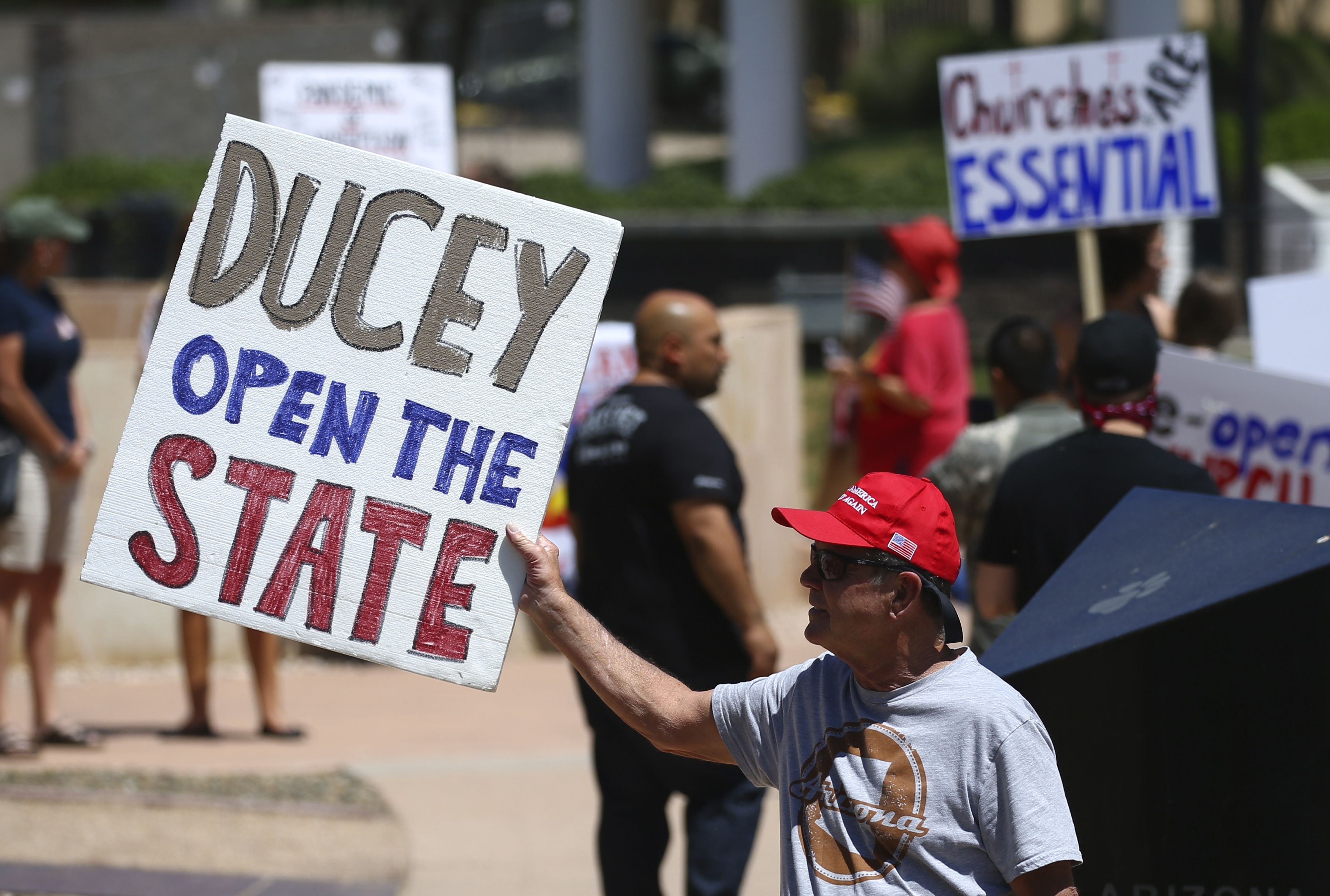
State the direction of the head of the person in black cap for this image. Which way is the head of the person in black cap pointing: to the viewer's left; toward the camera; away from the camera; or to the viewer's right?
away from the camera

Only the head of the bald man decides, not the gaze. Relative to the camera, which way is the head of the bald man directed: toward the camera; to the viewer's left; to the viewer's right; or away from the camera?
to the viewer's right

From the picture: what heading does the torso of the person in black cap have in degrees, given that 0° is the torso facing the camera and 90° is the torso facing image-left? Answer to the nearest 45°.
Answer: approximately 180°

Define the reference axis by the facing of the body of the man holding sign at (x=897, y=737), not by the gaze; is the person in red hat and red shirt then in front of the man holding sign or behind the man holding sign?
behind

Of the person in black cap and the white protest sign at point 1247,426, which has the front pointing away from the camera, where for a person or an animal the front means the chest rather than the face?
the person in black cap

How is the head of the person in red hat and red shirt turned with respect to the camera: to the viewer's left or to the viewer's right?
to the viewer's left

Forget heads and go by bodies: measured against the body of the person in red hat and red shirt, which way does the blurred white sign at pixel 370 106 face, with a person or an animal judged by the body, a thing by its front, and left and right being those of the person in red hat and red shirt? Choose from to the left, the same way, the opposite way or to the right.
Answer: to the left

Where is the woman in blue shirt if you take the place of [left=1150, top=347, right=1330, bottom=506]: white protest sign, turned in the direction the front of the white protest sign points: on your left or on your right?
on your right

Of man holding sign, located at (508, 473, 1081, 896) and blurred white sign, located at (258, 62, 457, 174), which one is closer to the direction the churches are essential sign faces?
the man holding sign

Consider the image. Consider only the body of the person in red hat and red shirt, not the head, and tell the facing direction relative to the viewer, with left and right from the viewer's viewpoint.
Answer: facing to the left of the viewer

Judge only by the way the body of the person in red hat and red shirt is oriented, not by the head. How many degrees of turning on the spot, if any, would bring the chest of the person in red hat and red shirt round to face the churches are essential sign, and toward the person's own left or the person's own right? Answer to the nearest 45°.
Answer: approximately 135° to the person's own right

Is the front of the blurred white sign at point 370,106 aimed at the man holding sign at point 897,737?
yes

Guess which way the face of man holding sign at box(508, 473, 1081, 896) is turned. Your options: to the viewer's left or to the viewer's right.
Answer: to the viewer's left

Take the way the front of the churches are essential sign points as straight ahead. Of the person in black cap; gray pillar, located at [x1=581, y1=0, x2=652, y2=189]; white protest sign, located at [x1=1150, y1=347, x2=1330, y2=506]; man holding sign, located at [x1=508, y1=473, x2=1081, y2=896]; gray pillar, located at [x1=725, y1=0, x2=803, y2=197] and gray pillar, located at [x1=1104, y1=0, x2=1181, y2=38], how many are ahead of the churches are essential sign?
3

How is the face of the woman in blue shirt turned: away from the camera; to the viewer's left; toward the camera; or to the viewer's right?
to the viewer's right

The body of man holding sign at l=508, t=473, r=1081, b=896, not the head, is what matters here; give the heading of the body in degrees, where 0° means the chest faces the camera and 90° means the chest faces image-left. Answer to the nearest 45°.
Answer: approximately 45°

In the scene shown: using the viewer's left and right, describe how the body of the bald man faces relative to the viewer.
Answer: facing away from the viewer and to the right of the viewer

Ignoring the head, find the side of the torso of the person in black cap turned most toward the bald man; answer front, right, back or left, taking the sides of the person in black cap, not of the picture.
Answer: left
